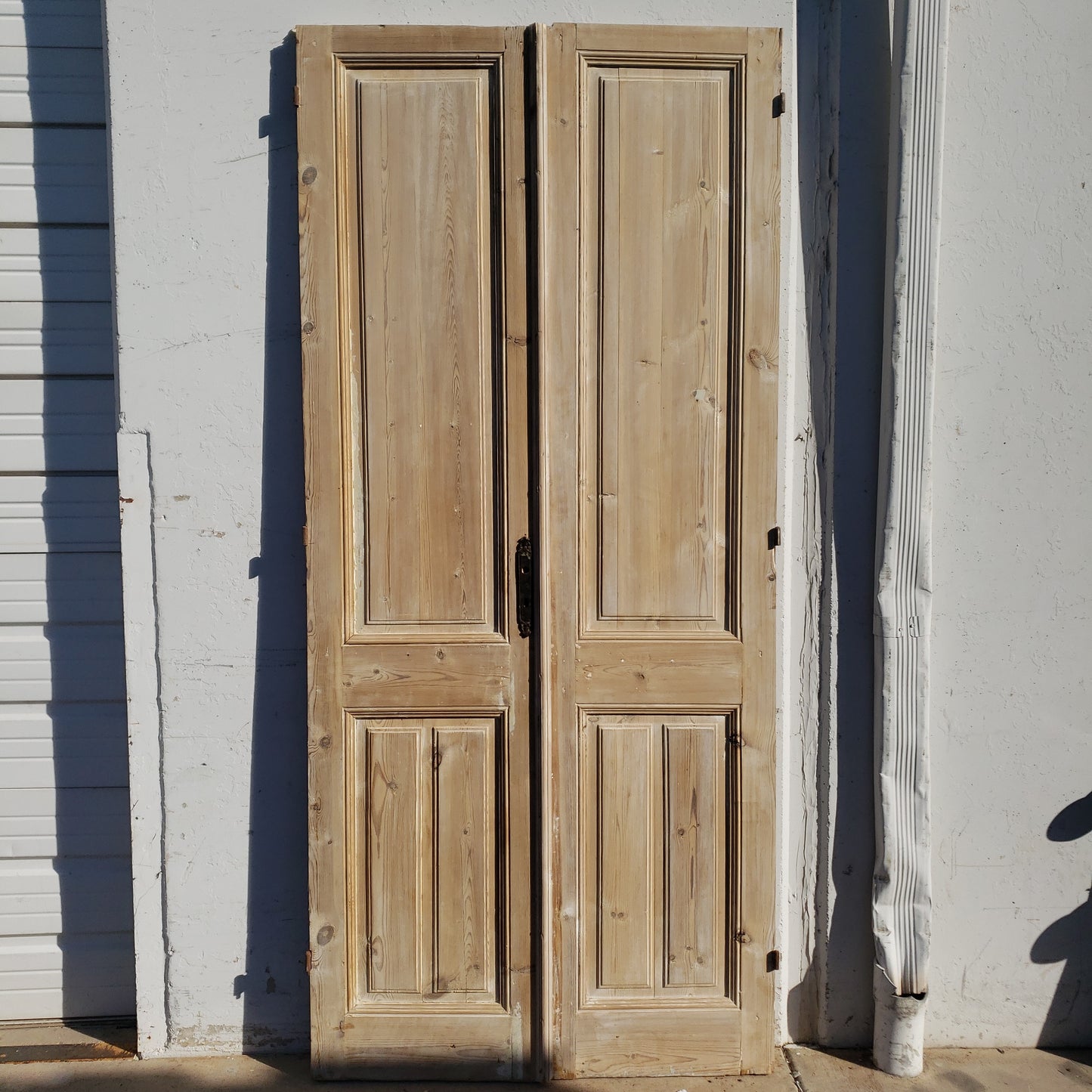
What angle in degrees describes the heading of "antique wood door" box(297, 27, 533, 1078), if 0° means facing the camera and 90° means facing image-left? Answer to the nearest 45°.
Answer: approximately 0°

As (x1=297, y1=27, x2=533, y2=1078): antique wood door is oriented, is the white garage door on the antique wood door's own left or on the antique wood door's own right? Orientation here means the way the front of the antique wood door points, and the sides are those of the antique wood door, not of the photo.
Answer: on the antique wood door's own right

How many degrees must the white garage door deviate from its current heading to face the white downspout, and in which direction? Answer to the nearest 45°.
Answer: approximately 45° to its left

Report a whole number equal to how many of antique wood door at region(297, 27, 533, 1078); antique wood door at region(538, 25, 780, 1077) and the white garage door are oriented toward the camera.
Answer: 3

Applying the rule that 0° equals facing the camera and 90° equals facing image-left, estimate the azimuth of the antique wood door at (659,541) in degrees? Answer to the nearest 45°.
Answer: approximately 0°

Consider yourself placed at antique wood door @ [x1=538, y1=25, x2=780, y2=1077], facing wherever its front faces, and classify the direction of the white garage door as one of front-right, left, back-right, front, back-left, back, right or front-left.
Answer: right
